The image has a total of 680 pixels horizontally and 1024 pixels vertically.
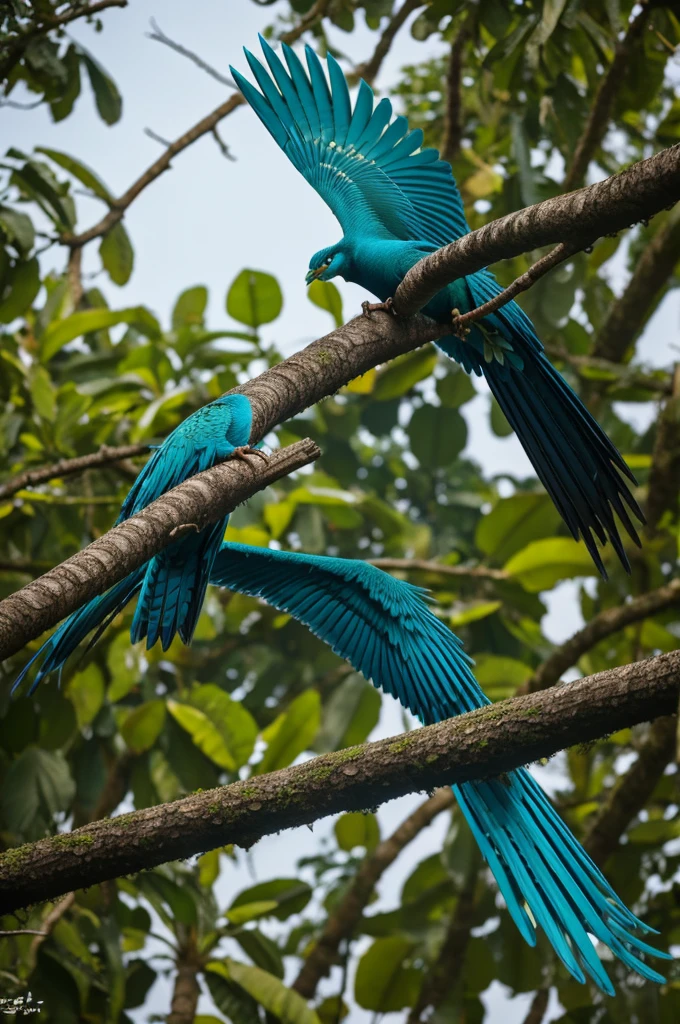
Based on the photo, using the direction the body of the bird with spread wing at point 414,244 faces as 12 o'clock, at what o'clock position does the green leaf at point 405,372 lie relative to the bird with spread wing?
The green leaf is roughly at 3 o'clock from the bird with spread wing.

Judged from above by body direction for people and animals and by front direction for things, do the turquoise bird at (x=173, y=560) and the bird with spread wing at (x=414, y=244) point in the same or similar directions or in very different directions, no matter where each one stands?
very different directions

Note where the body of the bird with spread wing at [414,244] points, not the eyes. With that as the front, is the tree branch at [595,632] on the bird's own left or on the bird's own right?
on the bird's own right

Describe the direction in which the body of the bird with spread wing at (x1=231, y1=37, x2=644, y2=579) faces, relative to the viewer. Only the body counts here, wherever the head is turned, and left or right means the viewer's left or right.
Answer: facing to the left of the viewer
